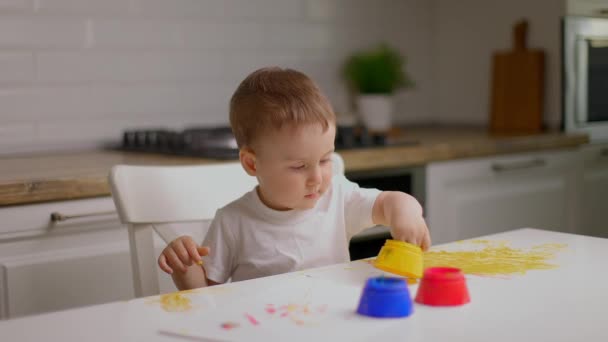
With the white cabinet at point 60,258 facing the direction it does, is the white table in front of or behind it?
in front

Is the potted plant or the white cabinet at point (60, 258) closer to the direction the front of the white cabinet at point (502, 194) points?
the white cabinet

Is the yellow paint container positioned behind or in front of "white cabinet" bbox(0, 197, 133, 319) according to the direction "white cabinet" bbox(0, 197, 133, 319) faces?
in front

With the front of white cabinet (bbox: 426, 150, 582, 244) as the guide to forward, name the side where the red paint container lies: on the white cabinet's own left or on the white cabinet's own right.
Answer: on the white cabinet's own right

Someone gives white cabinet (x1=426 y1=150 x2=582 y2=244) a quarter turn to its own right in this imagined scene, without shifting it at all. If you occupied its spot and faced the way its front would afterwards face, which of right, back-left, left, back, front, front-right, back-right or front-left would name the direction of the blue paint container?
front-left

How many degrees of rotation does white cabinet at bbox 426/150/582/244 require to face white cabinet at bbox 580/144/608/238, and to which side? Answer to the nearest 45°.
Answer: approximately 90° to its left

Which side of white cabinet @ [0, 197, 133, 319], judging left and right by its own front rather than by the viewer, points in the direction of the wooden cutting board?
left

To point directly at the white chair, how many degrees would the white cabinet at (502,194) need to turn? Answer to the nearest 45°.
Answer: approximately 90° to its right

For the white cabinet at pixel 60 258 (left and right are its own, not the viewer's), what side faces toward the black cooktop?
left

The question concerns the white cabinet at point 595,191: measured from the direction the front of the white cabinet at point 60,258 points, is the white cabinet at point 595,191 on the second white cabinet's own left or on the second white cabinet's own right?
on the second white cabinet's own left

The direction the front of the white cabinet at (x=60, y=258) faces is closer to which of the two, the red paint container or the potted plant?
the red paint container

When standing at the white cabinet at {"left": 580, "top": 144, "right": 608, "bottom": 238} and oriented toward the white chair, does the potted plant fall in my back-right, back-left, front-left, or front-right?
front-right

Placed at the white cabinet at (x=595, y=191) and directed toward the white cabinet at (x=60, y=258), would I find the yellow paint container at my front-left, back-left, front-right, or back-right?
front-left

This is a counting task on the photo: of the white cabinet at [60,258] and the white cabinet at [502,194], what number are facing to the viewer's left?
0

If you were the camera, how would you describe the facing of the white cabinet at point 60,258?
facing the viewer and to the right of the viewer
